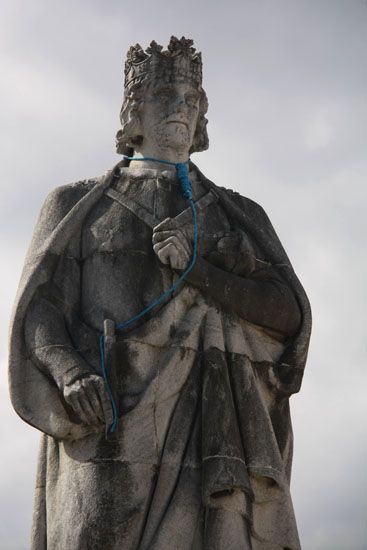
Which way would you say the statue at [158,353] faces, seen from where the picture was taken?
facing the viewer
